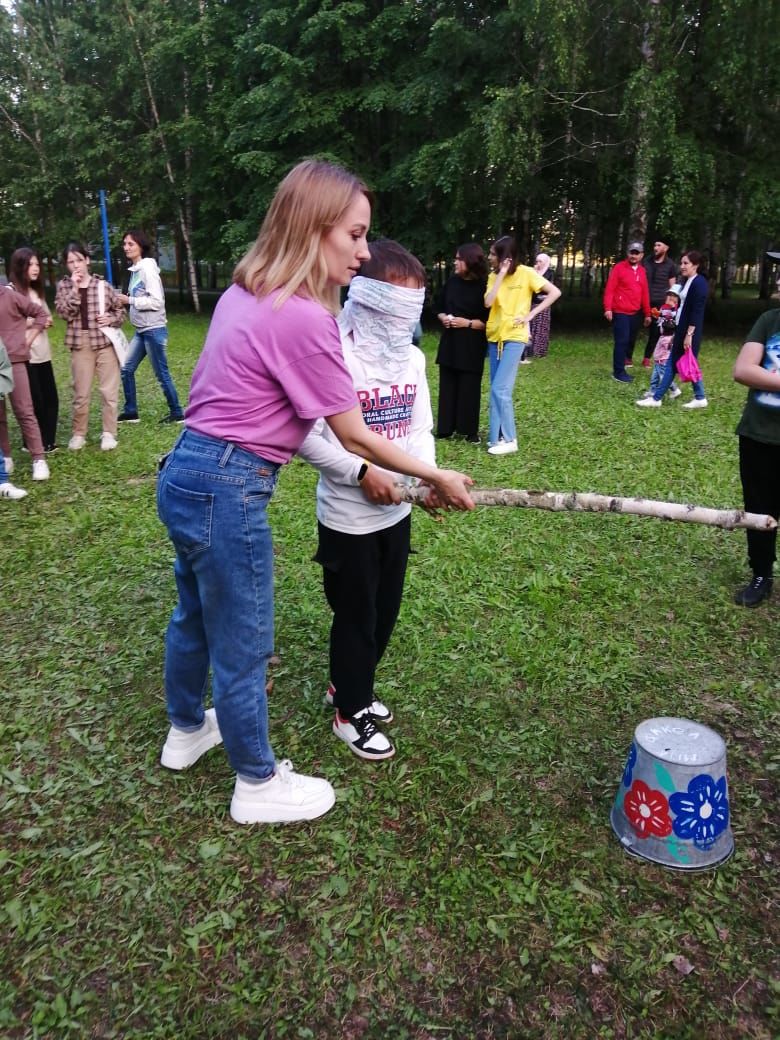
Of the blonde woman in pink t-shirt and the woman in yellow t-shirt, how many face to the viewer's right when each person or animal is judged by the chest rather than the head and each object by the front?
1

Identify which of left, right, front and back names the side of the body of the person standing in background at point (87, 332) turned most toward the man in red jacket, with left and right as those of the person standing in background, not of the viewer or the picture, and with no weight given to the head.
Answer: left

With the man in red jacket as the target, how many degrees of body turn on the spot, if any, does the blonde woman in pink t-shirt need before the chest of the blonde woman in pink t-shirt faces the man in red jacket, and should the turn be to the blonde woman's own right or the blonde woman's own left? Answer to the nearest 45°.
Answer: approximately 45° to the blonde woman's own left

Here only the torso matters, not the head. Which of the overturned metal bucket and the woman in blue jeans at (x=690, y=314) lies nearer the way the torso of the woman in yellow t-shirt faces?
the overturned metal bucket

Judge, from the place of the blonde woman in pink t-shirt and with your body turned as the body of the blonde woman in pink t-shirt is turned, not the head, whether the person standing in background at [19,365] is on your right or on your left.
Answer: on your left

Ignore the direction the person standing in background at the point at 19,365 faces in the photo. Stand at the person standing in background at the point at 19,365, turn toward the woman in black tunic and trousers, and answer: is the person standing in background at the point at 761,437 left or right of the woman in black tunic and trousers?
right

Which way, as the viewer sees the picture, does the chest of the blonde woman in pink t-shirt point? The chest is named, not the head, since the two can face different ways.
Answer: to the viewer's right
